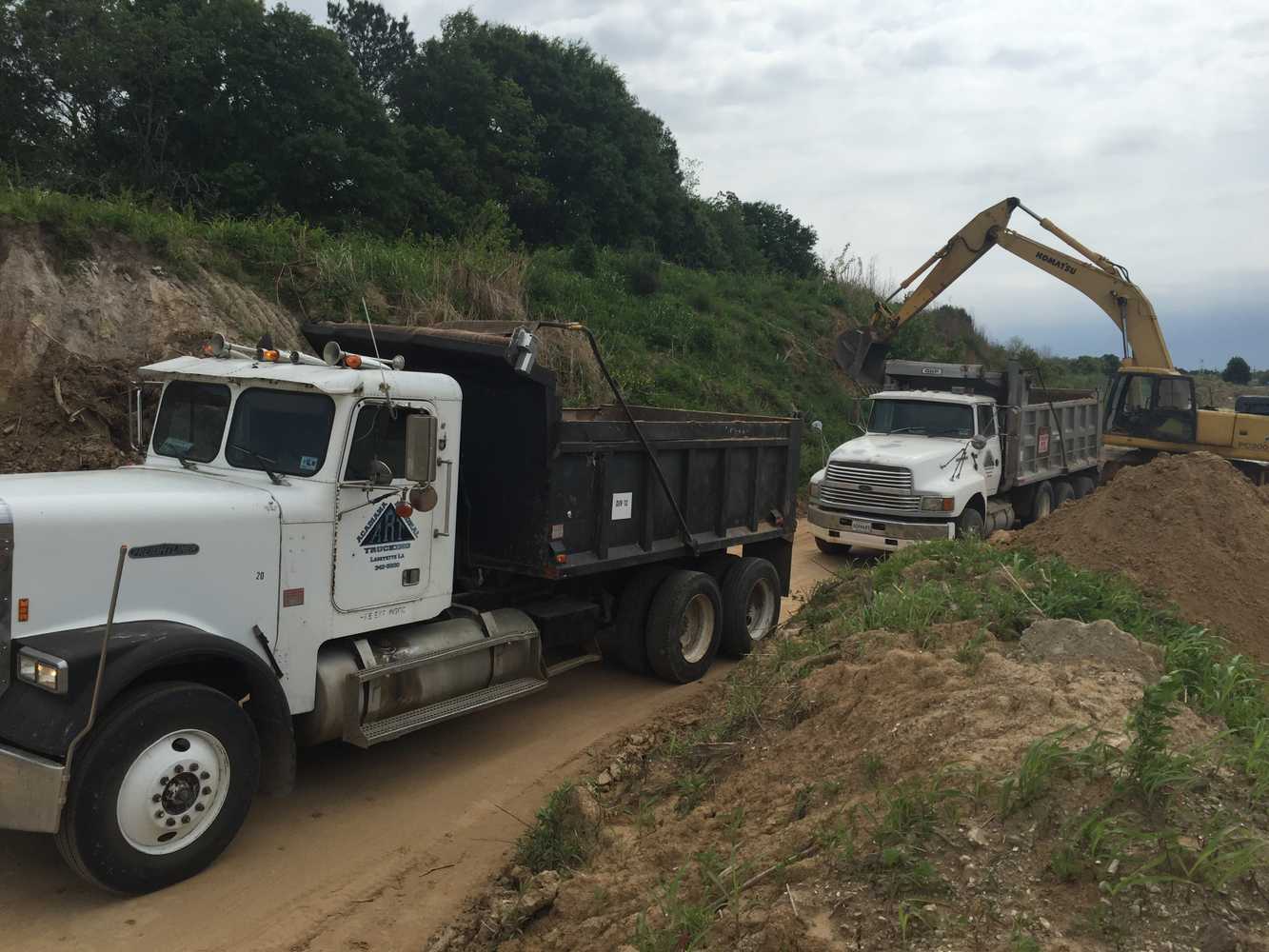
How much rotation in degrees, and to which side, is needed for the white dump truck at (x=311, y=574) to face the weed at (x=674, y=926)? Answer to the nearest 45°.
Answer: approximately 90° to its left

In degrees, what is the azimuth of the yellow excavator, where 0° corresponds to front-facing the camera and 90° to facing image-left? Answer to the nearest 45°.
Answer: approximately 90°

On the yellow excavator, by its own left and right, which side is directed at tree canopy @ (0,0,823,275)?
front

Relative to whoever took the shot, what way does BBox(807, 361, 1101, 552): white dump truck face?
facing the viewer and to the left of the viewer

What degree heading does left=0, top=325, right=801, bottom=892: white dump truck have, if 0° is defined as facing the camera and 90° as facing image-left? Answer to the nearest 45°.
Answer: approximately 45°

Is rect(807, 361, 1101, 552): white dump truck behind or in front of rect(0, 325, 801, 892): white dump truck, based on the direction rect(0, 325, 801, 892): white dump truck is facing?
behind

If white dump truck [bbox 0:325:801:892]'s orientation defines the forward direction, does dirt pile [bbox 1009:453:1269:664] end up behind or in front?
behind

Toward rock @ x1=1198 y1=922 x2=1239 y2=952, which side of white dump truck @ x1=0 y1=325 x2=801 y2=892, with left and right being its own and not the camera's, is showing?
left

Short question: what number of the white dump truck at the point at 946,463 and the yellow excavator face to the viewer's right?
0

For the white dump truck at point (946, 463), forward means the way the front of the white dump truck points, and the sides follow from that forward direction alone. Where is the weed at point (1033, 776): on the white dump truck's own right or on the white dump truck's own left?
on the white dump truck's own left

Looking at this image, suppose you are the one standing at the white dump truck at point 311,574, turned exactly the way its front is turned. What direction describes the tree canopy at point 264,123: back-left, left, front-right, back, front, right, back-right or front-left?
back-right

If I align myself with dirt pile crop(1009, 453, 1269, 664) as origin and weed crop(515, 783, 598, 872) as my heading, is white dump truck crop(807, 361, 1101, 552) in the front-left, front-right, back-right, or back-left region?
back-right

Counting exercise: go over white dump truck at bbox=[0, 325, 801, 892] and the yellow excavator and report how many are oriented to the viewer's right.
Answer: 0

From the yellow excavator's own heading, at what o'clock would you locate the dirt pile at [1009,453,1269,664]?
The dirt pile is roughly at 9 o'clock from the yellow excavator.

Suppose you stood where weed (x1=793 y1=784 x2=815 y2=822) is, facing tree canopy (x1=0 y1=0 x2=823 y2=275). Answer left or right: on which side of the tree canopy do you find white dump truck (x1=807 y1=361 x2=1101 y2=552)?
right
